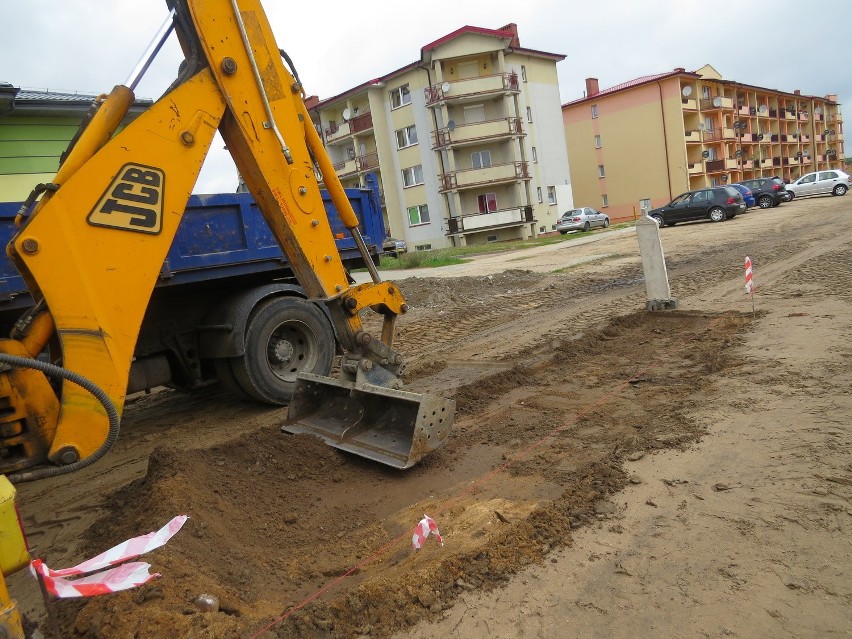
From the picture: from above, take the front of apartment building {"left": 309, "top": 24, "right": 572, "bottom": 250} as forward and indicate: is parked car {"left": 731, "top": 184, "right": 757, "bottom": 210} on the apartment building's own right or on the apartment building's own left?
on the apartment building's own left

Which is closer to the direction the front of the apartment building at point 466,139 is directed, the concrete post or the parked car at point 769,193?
the concrete post

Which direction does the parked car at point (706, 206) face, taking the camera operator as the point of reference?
facing away from the viewer and to the left of the viewer

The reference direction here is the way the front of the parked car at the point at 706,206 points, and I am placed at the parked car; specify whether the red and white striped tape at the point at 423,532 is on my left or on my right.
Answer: on my left
